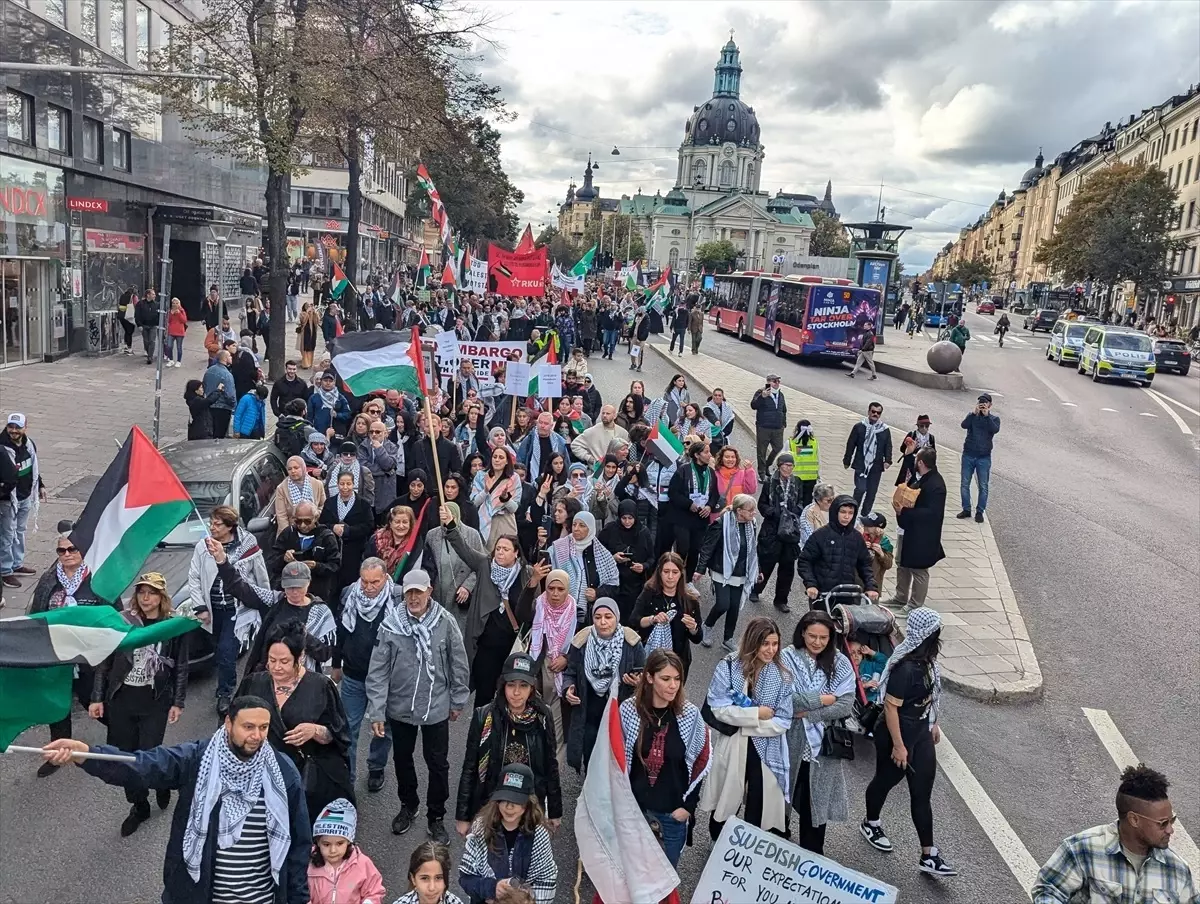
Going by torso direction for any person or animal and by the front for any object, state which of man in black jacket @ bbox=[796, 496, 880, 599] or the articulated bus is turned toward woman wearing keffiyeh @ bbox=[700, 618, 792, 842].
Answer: the man in black jacket

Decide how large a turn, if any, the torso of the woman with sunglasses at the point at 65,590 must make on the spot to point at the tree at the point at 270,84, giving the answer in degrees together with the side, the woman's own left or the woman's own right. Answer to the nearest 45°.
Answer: approximately 180°

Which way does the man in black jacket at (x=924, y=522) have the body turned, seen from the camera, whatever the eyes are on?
to the viewer's left

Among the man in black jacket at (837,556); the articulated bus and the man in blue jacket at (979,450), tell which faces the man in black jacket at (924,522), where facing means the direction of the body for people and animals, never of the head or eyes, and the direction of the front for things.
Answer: the man in blue jacket

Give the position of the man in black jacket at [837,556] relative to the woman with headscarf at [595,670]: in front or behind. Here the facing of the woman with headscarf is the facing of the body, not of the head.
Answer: behind

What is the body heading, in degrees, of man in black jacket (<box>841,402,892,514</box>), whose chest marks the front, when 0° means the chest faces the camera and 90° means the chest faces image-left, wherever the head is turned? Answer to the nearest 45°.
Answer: approximately 0°

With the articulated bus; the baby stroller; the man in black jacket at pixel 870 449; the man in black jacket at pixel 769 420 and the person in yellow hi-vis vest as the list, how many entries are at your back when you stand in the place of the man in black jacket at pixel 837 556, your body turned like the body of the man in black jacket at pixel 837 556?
4

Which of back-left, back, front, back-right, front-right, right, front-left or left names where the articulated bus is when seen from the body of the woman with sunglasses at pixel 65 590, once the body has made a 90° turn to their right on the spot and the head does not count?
back-right
